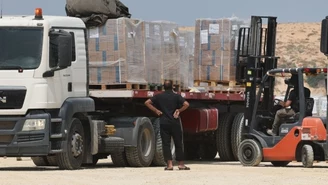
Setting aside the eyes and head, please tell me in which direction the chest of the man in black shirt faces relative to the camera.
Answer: away from the camera

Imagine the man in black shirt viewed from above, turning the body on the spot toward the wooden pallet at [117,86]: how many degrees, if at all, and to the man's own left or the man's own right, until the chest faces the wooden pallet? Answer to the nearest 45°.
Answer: approximately 45° to the man's own left

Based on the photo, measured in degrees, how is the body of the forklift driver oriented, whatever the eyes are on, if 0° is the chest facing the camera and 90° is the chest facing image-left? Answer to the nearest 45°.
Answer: approximately 90°

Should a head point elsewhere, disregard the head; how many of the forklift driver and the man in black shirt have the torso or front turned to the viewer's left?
1

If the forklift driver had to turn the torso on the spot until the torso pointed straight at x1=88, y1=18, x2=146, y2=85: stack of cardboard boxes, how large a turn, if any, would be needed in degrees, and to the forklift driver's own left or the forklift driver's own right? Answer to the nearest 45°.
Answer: approximately 45° to the forklift driver's own left
